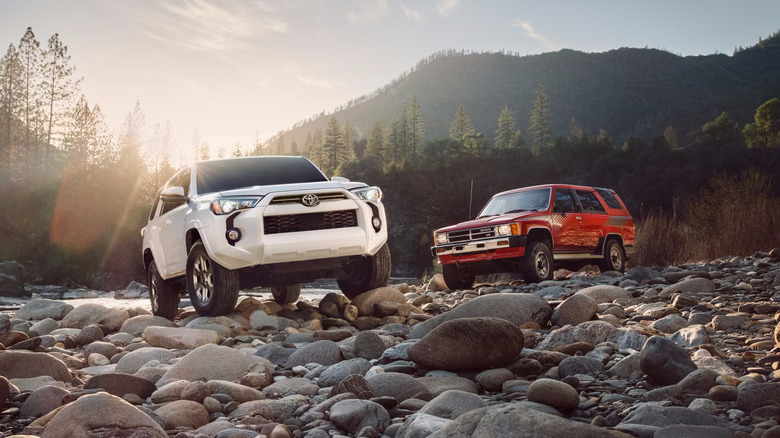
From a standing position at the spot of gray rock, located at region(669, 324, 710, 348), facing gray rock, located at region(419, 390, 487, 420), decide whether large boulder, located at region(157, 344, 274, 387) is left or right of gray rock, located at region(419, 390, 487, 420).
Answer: right

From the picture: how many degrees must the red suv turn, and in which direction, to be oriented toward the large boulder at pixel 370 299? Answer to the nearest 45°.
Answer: approximately 45° to its left

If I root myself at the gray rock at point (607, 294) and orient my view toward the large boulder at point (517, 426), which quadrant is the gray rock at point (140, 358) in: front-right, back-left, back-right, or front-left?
front-right

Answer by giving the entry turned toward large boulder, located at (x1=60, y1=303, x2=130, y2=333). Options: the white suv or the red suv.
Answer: the red suv

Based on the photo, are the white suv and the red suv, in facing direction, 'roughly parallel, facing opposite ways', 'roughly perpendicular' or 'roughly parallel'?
roughly perpendicular

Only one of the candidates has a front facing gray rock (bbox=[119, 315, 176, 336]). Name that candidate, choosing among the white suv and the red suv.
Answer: the red suv

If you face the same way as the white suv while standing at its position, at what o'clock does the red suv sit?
The red suv is roughly at 9 o'clock from the white suv.

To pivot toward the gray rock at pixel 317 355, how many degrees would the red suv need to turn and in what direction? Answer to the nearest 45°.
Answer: approximately 45° to its left

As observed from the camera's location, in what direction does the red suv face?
facing the viewer and to the left of the viewer

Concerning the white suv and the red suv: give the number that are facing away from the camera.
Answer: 0

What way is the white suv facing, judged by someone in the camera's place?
facing the viewer and to the right of the viewer

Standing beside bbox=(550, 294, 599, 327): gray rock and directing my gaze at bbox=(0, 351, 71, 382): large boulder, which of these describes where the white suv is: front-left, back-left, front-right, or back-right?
front-right

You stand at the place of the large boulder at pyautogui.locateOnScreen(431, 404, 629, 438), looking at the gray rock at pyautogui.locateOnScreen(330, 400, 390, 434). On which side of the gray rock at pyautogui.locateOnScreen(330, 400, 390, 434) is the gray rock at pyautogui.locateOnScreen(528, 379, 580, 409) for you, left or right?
right

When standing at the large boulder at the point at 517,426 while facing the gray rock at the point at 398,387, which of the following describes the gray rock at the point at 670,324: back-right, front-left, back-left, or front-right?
front-right

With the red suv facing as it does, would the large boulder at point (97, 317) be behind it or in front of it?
in front

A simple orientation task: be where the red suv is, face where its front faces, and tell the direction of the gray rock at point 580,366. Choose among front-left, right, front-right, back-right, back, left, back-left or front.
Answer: front-left

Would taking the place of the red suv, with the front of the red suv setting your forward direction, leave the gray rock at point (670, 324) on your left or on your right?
on your left

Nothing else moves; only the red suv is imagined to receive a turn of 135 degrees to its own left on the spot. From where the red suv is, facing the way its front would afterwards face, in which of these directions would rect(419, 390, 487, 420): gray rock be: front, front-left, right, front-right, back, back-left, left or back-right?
right
